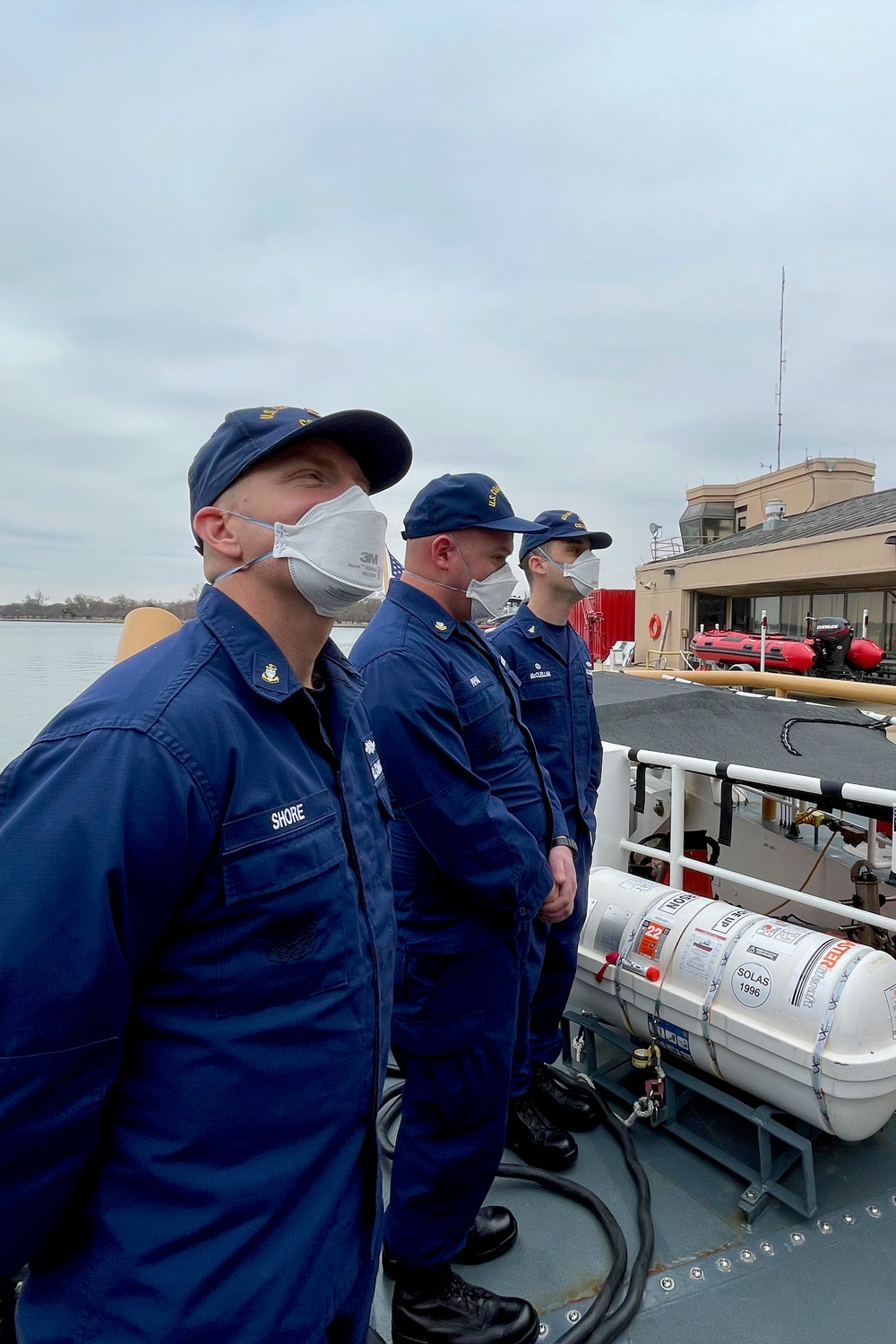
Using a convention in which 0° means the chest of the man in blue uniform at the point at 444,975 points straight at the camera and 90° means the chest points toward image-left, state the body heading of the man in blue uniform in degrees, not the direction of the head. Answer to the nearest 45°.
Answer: approximately 270°

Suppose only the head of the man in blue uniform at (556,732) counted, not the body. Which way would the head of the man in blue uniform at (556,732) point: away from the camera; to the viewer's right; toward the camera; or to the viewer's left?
to the viewer's right

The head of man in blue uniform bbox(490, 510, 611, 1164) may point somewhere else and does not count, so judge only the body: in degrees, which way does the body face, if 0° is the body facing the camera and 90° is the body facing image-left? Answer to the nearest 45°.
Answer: approximately 315°

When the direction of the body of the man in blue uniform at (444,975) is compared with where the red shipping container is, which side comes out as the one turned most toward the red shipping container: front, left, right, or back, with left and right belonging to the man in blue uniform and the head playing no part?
left

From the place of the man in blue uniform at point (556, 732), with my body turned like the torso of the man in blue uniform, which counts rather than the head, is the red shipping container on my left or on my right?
on my left
